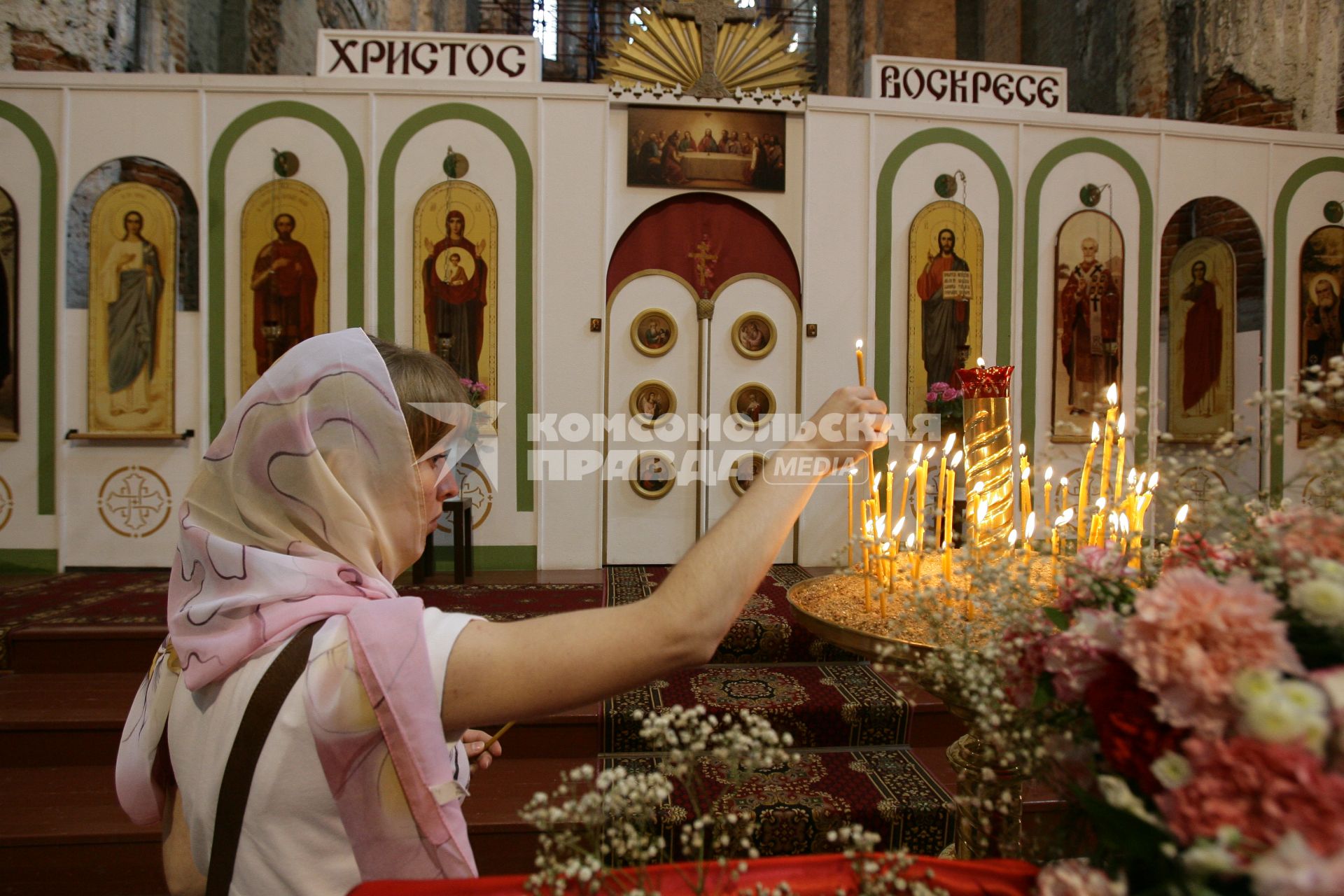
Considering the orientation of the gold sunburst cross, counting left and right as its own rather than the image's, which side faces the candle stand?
front

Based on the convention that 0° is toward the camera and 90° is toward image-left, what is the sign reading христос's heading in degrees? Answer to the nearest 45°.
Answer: approximately 0°

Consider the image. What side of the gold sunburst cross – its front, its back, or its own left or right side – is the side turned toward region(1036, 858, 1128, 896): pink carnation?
front

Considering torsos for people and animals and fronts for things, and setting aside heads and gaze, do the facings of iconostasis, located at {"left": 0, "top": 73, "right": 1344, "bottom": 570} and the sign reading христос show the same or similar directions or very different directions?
same or similar directions

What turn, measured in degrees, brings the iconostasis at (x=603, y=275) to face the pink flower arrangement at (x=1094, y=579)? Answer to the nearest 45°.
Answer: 0° — it already faces it

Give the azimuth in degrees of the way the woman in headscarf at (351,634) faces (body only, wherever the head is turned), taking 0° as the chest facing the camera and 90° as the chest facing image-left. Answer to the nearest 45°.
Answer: approximately 225°

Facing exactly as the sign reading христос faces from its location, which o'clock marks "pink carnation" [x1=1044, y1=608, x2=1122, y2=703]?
The pink carnation is roughly at 12 o'clock from the sign reading христос.

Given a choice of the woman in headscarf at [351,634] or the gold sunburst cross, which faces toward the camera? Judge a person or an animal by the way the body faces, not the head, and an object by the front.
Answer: the gold sunburst cross

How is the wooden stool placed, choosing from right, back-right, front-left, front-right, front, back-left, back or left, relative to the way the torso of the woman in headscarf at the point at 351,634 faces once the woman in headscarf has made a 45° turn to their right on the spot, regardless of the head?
left

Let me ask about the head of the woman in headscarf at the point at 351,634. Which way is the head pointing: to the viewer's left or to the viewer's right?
to the viewer's right

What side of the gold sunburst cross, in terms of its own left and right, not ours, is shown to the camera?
front

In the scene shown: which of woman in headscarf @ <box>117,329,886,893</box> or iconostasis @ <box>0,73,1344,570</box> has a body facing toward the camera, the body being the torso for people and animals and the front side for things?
the iconostasis

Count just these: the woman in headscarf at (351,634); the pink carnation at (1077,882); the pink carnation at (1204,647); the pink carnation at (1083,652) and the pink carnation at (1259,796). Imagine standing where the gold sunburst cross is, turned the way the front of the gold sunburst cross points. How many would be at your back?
0
